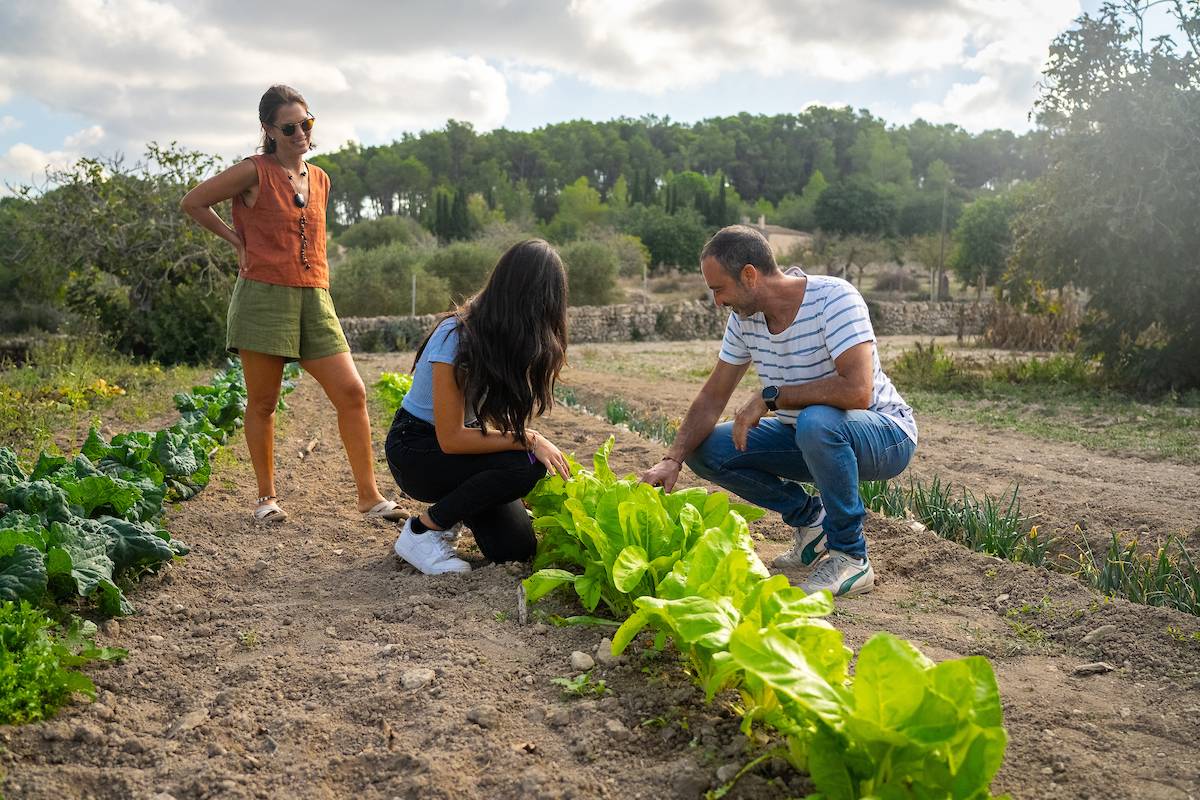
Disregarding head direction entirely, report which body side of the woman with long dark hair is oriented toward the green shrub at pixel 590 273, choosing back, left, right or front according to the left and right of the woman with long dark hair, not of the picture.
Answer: left

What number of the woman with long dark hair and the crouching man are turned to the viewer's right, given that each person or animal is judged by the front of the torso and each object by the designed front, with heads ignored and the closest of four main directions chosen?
1

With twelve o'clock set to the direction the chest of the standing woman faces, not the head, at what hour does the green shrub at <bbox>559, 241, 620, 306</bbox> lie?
The green shrub is roughly at 8 o'clock from the standing woman.

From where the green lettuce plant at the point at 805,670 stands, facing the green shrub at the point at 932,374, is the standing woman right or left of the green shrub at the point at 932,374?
left

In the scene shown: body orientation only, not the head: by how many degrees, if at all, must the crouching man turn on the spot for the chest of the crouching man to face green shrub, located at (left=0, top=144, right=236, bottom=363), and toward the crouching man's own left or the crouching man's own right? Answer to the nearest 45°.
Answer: approximately 90° to the crouching man's own right

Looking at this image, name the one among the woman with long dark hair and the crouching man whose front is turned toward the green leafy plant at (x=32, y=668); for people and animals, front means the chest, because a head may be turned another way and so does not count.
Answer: the crouching man

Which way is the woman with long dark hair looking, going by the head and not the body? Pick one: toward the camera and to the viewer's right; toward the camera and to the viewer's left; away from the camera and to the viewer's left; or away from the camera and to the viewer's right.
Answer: away from the camera and to the viewer's right

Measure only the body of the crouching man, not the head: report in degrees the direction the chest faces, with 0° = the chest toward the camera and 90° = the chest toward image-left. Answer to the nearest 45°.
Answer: approximately 45°

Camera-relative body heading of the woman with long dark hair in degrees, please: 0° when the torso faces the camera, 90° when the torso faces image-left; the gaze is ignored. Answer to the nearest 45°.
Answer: approximately 270°
